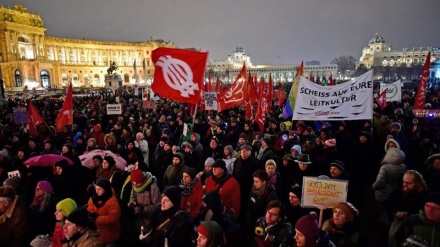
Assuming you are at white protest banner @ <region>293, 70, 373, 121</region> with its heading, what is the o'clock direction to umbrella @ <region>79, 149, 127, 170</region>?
The umbrella is roughly at 2 o'clock from the white protest banner.

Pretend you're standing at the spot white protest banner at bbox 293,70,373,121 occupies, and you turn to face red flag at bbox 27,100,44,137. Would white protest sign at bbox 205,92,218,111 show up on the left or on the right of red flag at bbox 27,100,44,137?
right

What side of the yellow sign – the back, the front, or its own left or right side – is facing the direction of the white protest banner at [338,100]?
back

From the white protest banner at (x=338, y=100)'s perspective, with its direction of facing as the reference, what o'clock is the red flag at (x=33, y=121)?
The red flag is roughly at 3 o'clock from the white protest banner.

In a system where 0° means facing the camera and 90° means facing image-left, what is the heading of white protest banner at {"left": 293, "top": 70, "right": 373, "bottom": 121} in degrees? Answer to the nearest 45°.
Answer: approximately 0°

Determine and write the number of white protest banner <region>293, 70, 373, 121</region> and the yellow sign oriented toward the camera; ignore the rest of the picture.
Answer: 2

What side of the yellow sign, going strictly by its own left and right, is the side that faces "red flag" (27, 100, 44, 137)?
right

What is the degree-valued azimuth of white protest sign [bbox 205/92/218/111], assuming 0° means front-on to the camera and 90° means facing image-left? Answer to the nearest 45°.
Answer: approximately 0°
